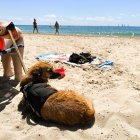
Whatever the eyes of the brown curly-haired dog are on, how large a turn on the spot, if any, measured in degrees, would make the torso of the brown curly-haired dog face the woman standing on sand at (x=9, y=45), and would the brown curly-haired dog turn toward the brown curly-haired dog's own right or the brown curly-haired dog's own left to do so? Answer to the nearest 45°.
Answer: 0° — it already faces them

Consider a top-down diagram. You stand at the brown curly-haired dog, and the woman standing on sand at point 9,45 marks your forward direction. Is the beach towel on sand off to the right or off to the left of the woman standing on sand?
right

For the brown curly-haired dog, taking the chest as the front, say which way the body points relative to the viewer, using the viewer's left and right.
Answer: facing away from the viewer and to the left of the viewer

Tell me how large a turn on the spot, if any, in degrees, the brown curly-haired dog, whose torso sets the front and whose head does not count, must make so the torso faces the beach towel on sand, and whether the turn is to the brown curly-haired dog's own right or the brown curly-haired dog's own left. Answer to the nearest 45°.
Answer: approximately 45° to the brown curly-haired dog's own right

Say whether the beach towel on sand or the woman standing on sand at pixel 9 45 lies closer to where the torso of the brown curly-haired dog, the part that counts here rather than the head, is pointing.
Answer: the woman standing on sand

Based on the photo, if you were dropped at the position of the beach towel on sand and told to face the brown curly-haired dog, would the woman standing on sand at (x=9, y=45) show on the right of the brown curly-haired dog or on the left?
right
